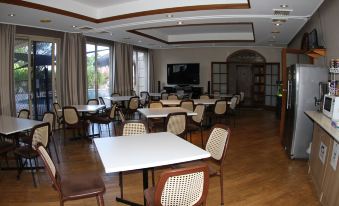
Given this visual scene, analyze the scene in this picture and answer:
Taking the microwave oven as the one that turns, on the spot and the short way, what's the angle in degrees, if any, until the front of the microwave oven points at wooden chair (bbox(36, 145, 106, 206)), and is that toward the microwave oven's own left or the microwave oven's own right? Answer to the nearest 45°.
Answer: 0° — it already faces it

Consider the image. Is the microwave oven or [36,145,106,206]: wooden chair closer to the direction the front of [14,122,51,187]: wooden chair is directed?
the wooden chair

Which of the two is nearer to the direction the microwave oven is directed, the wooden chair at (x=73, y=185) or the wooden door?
the wooden chair

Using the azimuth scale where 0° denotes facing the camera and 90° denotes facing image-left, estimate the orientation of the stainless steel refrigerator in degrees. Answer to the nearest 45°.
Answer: approximately 45°

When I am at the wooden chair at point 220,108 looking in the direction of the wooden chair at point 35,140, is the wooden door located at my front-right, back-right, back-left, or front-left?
back-right

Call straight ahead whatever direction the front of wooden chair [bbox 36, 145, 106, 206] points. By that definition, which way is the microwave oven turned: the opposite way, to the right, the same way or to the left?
the opposite way

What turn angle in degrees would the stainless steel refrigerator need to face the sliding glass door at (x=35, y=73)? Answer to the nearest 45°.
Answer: approximately 45° to its right

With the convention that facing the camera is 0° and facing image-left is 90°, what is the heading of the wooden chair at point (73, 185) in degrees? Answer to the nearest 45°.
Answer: approximately 270°

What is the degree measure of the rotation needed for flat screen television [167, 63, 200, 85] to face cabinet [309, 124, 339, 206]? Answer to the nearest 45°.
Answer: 0° — it already faces it

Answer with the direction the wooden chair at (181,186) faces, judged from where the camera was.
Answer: facing away from the viewer and to the left of the viewer
